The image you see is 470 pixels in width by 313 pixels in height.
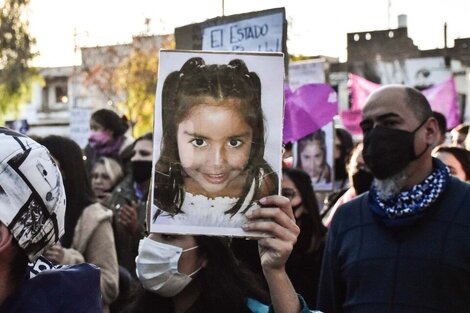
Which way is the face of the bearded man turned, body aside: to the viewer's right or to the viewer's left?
to the viewer's left

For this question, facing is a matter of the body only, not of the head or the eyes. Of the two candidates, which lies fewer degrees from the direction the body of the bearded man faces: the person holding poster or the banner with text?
the person holding poster

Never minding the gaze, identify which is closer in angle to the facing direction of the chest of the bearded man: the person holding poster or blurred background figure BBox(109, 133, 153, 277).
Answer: the person holding poster

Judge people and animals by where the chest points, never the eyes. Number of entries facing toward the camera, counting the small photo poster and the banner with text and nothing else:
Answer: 2

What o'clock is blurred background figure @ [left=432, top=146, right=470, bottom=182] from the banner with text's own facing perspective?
The blurred background figure is roughly at 10 o'clock from the banner with text.

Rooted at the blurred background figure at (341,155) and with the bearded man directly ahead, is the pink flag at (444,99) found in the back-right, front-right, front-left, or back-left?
back-left

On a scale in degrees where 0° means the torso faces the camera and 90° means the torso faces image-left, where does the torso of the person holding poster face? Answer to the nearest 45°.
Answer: approximately 45°
